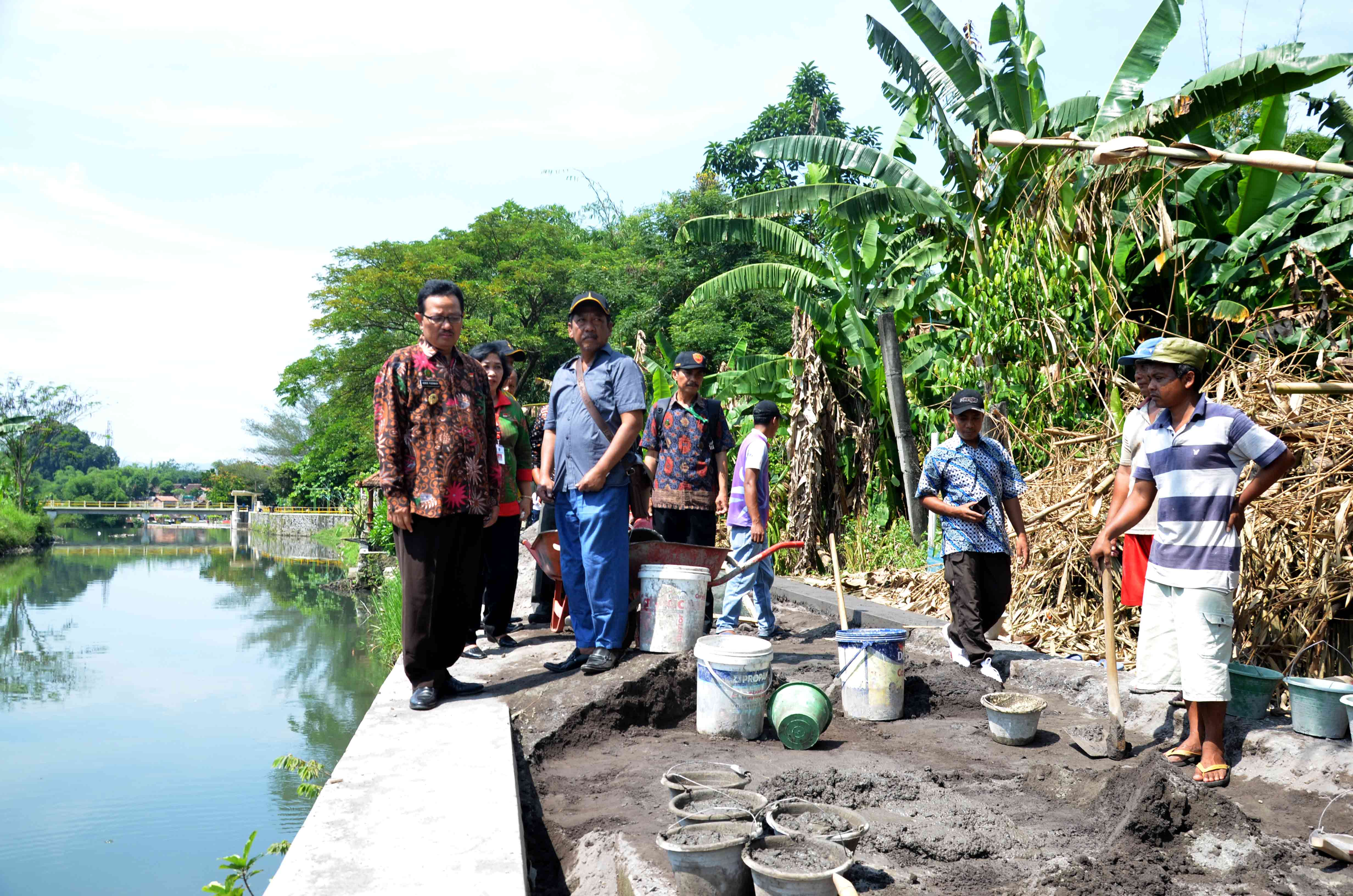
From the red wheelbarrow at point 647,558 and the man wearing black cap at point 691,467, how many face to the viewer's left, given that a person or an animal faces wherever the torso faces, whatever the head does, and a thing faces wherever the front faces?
1

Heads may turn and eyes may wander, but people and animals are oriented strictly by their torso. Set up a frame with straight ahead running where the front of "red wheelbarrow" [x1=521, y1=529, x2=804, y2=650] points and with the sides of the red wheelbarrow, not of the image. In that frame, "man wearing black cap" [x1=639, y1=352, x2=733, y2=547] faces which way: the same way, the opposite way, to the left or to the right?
to the left

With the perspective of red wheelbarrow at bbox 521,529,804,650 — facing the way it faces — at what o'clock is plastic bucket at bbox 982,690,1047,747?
The plastic bucket is roughly at 7 o'clock from the red wheelbarrow.

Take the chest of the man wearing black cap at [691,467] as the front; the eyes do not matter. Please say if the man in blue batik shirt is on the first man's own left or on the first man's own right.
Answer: on the first man's own left

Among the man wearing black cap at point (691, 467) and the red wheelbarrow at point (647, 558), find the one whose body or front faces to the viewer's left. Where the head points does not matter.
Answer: the red wheelbarrow

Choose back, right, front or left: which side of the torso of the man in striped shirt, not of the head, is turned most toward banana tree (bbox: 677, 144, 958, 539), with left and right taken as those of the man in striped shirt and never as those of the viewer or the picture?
right

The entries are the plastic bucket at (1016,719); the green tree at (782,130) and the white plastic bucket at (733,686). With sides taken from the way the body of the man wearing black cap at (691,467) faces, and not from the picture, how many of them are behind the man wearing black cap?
1

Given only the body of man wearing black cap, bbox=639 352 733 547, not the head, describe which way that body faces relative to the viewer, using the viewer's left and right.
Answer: facing the viewer

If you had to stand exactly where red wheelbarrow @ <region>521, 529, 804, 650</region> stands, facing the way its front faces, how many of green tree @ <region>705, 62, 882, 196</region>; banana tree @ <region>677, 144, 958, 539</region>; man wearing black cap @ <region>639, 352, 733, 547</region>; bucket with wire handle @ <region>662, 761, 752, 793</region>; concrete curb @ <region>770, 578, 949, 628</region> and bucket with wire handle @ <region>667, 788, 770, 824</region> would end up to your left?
2

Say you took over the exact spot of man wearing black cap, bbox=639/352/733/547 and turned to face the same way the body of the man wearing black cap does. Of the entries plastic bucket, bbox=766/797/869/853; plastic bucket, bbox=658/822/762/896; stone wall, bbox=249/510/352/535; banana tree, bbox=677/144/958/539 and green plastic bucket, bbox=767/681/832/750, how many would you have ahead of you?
3

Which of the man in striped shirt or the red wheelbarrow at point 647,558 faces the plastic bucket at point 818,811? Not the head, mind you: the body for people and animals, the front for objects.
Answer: the man in striped shirt

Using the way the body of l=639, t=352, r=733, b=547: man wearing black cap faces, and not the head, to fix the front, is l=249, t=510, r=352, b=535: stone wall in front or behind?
behind

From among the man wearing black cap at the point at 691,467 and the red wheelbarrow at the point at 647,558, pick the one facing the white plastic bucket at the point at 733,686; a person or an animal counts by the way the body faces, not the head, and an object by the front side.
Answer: the man wearing black cap

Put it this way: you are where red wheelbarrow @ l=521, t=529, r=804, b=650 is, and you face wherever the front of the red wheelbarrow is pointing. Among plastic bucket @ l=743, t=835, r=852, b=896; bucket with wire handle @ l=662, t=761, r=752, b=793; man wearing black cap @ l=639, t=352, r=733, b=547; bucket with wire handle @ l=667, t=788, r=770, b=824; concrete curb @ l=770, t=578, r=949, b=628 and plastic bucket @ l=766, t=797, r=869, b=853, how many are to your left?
4

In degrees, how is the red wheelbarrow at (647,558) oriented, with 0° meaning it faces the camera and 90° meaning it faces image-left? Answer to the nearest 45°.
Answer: approximately 90°
